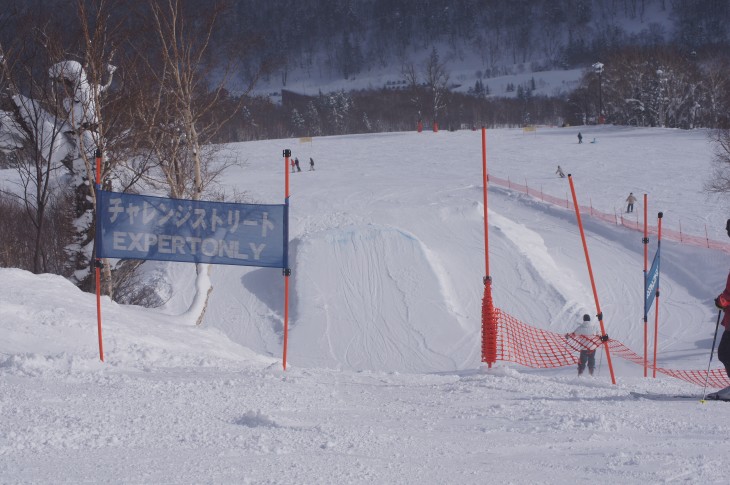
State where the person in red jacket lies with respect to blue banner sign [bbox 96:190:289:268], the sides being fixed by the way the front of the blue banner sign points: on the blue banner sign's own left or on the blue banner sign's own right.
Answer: on the blue banner sign's own left

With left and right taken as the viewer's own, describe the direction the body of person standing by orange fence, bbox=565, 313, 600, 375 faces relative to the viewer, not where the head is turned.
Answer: facing away from the viewer

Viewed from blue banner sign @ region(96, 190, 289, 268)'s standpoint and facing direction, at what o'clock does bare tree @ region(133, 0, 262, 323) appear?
The bare tree is roughly at 6 o'clock from the blue banner sign.

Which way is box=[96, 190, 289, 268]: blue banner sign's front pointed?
toward the camera

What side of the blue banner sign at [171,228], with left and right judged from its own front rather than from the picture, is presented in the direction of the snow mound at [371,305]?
back

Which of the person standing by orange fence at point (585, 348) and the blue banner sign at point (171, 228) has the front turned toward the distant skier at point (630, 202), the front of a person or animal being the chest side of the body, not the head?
the person standing by orange fence

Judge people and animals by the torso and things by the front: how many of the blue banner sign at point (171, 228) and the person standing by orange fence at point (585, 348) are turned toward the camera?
1

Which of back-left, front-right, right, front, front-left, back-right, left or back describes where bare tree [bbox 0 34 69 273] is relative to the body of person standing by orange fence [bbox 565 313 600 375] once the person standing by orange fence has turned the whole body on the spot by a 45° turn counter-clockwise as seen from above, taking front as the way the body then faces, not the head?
front-left

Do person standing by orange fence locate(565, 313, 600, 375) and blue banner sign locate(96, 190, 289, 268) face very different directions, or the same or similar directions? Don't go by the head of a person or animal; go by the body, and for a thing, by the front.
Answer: very different directions
